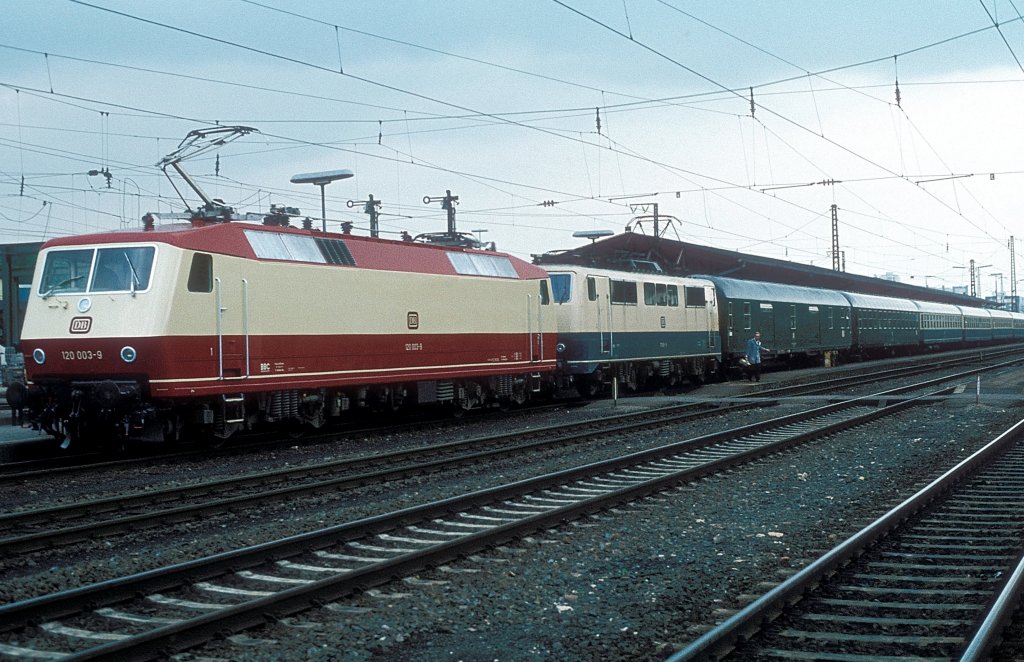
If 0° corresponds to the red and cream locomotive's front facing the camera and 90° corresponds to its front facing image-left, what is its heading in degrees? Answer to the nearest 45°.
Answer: approximately 45°

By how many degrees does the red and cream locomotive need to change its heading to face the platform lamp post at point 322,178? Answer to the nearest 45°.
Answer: approximately 135° to its right

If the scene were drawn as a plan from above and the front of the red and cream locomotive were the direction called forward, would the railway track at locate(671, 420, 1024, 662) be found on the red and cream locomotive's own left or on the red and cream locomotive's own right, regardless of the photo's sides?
on the red and cream locomotive's own left
